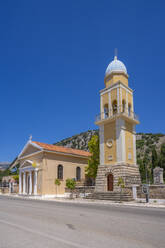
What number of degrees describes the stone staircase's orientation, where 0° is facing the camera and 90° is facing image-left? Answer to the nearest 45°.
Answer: approximately 0°

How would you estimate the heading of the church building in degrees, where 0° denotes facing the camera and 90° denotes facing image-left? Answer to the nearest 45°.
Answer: approximately 45°

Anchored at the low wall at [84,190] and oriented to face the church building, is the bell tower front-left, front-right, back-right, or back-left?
back-right

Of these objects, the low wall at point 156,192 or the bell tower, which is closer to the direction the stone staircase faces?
the low wall

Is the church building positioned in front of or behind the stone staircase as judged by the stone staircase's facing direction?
behind

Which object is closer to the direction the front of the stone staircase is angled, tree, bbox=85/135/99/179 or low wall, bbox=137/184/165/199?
the low wall

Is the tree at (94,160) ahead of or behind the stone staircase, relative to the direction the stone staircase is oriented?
behind

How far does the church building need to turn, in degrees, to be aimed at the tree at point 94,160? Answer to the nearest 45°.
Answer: approximately 135° to its left

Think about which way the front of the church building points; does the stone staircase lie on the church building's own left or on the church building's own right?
on the church building's own left
